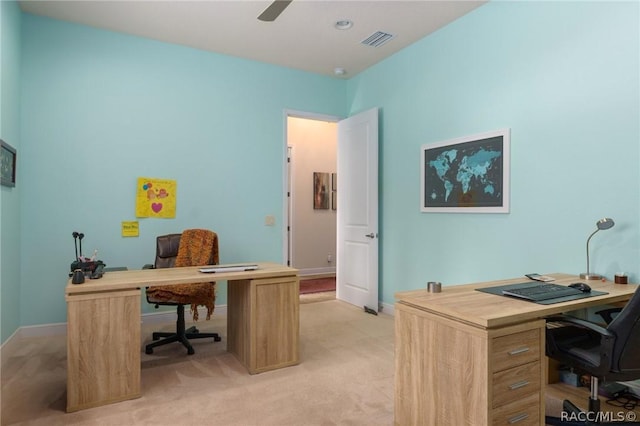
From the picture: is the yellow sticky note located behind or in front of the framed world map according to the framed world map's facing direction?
in front

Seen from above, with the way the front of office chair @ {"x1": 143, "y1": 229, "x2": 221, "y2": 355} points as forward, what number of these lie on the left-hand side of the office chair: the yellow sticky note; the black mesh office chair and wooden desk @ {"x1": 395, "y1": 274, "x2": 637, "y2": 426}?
2

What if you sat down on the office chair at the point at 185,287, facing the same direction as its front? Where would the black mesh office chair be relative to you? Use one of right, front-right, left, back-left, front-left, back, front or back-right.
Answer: left

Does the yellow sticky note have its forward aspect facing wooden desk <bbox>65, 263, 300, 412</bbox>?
yes

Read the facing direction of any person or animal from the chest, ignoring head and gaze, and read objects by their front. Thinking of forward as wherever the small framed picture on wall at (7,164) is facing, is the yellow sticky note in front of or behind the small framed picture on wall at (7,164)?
in front

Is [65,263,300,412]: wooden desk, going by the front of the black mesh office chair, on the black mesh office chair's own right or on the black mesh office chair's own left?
on the black mesh office chair's own left

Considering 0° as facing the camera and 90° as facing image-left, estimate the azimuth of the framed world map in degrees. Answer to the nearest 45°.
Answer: approximately 45°

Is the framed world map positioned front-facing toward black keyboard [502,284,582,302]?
no

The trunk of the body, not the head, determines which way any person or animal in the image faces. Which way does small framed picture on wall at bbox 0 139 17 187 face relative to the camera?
to the viewer's right

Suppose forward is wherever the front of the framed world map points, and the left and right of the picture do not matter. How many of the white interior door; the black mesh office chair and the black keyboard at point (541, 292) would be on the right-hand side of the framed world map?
1

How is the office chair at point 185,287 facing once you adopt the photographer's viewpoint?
facing the viewer and to the left of the viewer

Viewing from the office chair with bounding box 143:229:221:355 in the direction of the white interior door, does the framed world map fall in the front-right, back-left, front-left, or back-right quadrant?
front-right

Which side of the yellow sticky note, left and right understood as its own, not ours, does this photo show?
front

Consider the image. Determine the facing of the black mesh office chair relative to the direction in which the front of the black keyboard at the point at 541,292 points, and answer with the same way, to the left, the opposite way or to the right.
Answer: the opposite way

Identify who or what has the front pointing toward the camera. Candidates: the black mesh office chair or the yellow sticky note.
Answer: the yellow sticky note

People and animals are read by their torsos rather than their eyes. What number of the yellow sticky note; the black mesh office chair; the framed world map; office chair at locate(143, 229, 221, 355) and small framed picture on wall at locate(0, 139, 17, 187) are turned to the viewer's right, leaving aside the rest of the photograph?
1

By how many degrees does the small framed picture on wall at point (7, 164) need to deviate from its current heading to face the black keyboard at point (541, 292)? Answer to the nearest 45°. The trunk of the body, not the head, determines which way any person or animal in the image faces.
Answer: approximately 45° to its right

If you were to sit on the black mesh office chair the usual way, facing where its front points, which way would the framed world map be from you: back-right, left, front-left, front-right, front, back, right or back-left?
front
